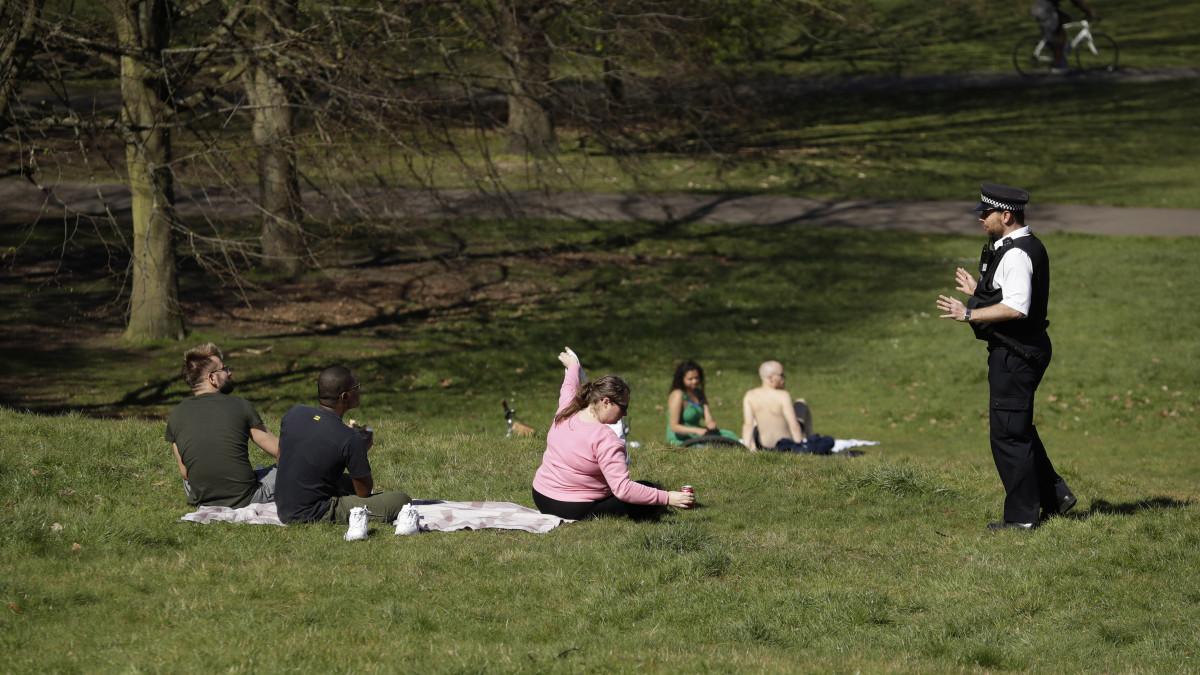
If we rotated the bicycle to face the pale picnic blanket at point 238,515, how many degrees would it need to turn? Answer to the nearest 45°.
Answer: approximately 90° to its right

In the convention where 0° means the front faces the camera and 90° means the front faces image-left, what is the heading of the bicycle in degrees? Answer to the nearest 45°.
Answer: approximately 270°

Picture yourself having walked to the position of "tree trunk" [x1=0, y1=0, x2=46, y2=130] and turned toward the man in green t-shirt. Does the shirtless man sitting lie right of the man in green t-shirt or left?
left

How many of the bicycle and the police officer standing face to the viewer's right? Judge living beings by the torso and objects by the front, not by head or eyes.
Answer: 1

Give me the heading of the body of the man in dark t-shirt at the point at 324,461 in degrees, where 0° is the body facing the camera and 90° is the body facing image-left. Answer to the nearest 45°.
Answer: approximately 225°

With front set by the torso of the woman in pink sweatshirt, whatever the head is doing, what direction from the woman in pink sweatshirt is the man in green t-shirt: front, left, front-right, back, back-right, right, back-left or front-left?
back-left

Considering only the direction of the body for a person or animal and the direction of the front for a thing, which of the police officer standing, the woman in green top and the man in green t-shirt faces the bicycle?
the man in green t-shirt

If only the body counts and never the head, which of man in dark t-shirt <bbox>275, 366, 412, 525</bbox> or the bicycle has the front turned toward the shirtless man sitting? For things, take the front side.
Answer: the man in dark t-shirt

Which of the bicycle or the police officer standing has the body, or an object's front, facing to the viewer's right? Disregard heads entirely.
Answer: the bicycle

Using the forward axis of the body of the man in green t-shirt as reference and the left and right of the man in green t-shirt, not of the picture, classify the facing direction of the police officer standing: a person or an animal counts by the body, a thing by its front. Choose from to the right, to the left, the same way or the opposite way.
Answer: to the left

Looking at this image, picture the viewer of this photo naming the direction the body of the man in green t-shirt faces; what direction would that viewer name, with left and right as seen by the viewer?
facing away from the viewer and to the right of the viewer

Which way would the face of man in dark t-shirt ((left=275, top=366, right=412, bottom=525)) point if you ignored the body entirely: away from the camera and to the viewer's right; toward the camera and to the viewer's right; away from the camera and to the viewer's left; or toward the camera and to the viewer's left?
away from the camera and to the viewer's right

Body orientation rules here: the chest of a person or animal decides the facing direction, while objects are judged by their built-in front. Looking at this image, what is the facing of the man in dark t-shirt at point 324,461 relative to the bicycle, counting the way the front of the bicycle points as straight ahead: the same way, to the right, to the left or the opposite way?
to the left

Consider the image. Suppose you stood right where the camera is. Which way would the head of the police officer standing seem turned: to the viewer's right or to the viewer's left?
to the viewer's left

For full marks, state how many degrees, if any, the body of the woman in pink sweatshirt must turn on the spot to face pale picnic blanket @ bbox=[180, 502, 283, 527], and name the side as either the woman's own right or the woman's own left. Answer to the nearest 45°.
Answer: approximately 135° to the woman's own left
